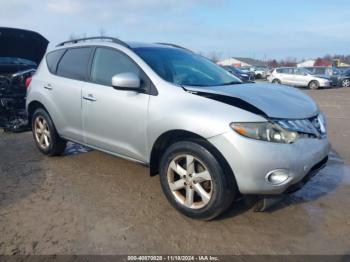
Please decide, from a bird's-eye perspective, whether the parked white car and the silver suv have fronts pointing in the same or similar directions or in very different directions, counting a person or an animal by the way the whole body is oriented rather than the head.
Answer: same or similar directions

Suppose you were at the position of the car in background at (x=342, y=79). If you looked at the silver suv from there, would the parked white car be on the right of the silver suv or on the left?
right

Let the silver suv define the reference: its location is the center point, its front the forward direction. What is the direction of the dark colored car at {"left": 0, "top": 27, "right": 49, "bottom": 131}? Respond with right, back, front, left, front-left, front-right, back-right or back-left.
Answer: back

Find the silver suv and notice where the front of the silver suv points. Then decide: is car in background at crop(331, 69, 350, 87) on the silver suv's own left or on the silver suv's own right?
on the silver suv's own left

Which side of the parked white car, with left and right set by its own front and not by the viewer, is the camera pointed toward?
right

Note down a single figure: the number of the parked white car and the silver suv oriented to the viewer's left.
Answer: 0

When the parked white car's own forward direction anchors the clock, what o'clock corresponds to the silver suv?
The silver suv is roughly at 3 o'clock from the parked white car.

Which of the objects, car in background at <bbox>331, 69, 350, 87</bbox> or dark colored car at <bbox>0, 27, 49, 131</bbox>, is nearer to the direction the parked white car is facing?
the car in background

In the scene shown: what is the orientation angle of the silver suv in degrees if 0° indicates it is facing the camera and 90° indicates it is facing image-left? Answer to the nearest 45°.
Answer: approximately 315°

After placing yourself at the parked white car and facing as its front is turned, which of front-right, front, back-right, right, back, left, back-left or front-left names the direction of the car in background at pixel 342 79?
front-left

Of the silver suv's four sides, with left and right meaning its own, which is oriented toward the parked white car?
left
